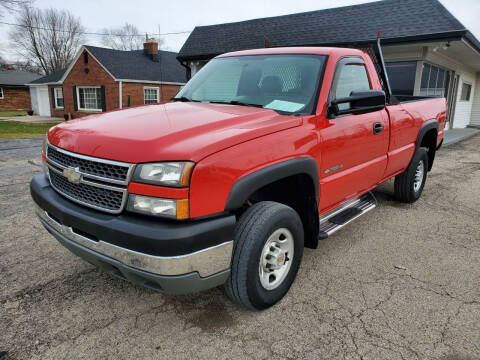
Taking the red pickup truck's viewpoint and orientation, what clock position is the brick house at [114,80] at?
The brick house is roughly at 4 o'clock from the red pickup truck.

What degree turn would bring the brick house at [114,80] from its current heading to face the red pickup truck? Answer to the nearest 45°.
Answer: approximately 45° to its left

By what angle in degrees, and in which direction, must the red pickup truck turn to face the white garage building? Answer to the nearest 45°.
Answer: approximately 180°

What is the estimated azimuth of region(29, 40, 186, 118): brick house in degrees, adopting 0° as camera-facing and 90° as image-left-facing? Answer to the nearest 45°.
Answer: approximately 45°

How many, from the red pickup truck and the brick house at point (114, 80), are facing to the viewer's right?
0

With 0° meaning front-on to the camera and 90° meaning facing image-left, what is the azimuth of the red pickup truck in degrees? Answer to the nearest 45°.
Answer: approximately 45°

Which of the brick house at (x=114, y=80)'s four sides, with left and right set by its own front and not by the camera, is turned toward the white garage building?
left

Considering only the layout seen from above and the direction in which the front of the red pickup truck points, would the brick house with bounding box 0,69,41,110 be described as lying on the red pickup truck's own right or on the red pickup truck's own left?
on the red pickup truck's own right

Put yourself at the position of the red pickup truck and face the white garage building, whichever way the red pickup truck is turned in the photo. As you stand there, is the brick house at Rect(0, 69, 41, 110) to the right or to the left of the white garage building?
left
